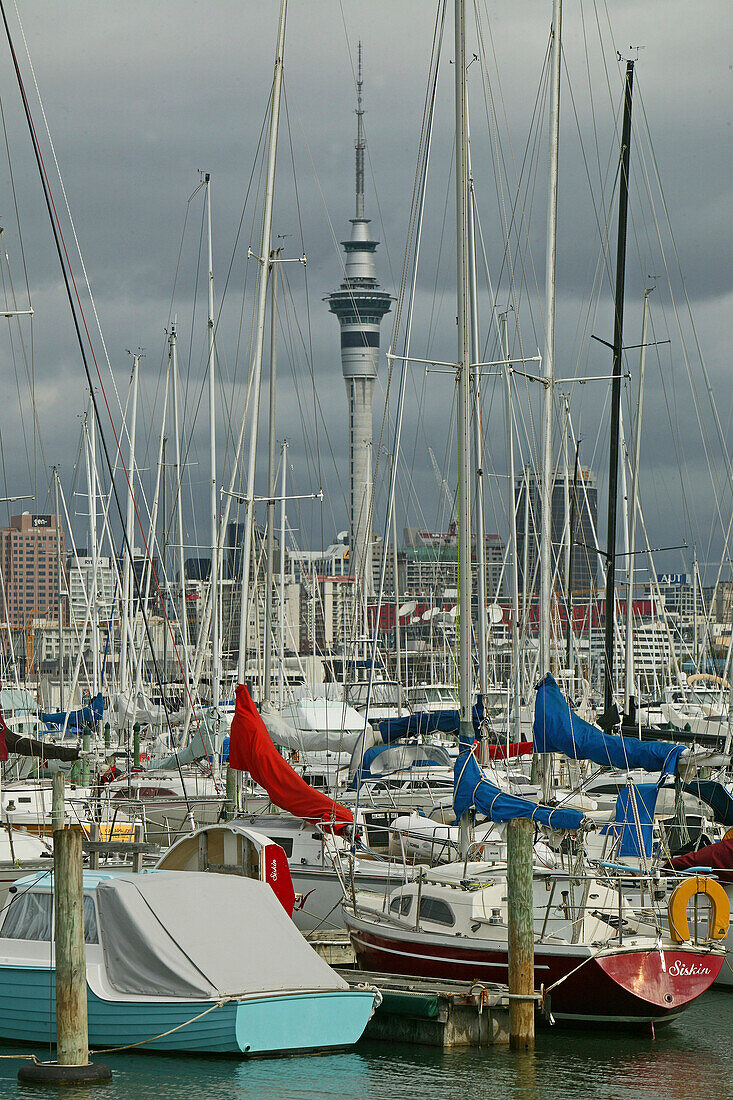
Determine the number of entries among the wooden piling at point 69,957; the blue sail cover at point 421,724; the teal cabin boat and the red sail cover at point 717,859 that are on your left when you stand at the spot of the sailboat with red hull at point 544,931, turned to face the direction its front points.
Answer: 2

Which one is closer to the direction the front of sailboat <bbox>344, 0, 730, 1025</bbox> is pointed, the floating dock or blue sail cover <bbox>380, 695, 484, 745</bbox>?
the blue sail cover
